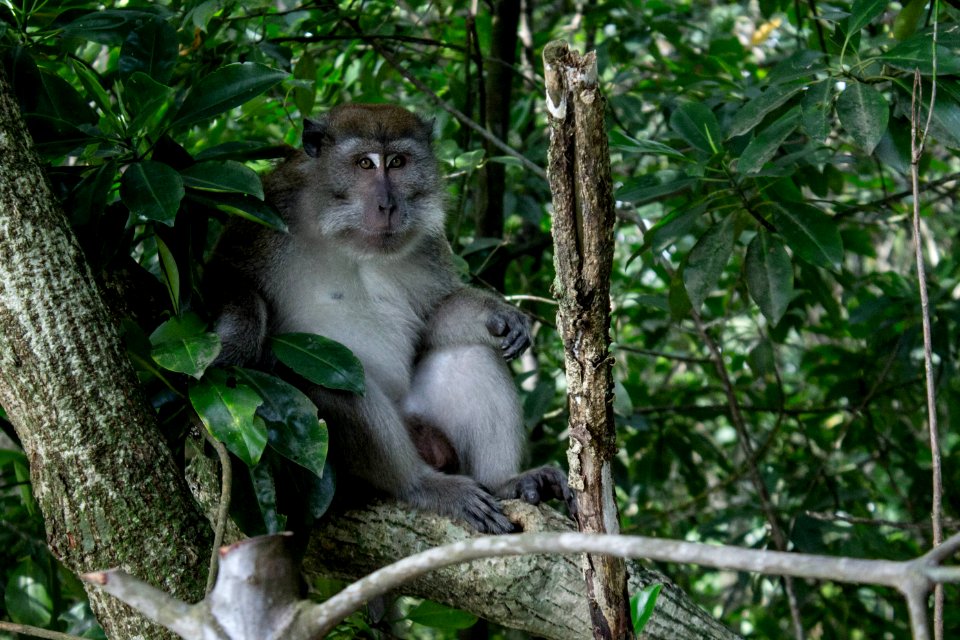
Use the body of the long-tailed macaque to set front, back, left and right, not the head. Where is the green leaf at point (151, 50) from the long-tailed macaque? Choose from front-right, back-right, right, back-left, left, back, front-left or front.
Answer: right

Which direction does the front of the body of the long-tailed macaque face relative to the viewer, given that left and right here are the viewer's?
facing the viewer and to the right of the viewer

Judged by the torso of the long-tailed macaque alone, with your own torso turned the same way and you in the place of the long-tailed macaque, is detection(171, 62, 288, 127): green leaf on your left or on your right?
on your right

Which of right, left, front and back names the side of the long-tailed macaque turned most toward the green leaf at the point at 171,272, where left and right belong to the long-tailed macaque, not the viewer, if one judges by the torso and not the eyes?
right

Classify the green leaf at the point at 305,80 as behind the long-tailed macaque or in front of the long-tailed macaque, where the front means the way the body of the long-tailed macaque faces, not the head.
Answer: behind

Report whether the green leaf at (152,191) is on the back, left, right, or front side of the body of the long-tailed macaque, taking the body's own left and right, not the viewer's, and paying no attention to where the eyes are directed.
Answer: right
